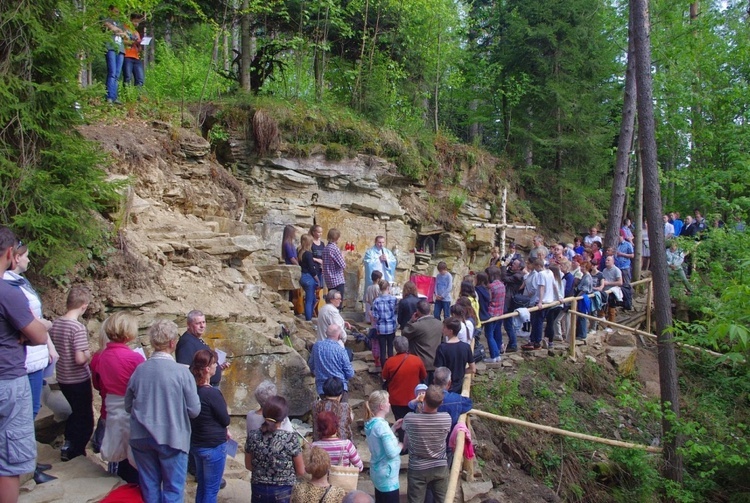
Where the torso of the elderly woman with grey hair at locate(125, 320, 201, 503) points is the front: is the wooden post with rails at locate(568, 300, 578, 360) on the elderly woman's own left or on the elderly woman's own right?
on the elderly woman's own right

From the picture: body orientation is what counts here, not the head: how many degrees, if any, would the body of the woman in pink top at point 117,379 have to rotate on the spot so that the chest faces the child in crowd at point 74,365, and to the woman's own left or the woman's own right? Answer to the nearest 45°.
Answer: approximately 90° to the woman's own left

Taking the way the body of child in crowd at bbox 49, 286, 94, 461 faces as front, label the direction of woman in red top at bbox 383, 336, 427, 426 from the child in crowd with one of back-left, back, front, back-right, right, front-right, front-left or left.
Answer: front-right

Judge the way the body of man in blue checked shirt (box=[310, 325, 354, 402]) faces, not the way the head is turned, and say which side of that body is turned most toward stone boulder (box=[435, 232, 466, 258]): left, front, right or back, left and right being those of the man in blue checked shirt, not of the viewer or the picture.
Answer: front

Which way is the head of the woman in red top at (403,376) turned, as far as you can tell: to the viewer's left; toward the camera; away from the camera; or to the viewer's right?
away from the camera

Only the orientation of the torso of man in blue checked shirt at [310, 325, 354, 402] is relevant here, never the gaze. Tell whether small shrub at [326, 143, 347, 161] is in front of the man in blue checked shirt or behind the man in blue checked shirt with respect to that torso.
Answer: in front

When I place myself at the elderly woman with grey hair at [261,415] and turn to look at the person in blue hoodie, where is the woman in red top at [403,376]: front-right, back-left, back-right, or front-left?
front-left

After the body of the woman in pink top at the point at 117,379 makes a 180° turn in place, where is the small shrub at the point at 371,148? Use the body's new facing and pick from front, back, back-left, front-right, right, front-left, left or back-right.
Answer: back

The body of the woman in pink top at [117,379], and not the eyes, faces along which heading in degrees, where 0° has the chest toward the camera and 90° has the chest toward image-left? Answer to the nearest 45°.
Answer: approximately 225°

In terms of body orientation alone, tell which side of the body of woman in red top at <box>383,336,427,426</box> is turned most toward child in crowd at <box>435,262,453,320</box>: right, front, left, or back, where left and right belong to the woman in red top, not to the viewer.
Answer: front

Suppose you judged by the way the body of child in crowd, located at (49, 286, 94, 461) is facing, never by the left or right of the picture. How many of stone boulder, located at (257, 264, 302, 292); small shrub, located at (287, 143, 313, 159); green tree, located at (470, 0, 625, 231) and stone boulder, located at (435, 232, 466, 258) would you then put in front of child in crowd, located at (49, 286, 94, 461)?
4

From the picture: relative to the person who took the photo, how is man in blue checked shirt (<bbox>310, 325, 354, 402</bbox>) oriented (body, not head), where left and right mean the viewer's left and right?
facing away from the viewer

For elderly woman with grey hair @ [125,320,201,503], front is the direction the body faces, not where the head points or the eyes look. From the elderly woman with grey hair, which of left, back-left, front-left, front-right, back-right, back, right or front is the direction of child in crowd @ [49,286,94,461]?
front-left

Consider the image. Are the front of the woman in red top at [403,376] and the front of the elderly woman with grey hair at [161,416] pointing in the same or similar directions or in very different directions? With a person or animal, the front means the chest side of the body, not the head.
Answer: same or similar directions

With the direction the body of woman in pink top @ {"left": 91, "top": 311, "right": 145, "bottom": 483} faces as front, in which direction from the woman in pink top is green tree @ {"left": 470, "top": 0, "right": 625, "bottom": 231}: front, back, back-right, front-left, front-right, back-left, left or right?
front

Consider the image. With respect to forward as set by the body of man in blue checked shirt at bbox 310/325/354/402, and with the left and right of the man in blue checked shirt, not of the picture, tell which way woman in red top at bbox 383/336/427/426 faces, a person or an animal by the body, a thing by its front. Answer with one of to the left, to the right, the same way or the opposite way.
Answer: the same way

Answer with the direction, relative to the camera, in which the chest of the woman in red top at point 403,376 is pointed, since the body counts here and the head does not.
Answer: away from the camera

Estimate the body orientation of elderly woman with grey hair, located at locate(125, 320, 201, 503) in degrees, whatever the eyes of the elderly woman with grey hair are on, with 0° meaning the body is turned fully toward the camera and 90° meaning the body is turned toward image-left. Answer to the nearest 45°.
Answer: approximately 180°

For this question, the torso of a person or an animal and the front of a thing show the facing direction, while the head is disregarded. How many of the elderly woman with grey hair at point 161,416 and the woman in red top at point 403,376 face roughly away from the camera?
2

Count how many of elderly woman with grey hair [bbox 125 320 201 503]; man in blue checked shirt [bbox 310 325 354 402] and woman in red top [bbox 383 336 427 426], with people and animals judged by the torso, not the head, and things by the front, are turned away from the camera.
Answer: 3

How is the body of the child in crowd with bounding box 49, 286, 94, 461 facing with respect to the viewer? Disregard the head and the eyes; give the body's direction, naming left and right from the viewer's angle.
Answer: facing away from the viewer and to the right of the viewer

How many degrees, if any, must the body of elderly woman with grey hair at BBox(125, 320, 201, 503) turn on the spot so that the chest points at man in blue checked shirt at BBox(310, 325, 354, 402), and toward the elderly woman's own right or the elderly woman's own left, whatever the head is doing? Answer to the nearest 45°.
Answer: approximately 45° to the elderly woman's own right

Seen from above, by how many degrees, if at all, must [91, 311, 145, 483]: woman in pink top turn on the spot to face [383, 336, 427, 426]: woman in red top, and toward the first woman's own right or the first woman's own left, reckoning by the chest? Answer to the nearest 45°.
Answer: approximately 45° to the first woman's own right

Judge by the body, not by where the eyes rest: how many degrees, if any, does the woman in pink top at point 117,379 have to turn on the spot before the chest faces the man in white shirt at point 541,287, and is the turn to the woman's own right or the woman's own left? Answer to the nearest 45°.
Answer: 0° — they already face them
